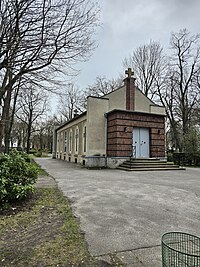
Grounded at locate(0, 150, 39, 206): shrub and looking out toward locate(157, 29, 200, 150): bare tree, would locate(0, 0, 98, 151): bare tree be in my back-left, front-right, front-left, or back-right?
front-left

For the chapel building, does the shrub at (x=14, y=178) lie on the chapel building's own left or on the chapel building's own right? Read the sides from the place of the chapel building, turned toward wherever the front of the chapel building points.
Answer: on the chapel building's own right

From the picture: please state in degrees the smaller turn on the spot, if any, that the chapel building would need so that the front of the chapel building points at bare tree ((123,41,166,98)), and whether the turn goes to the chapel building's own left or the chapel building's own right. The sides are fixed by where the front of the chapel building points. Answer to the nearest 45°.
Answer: approximately 135° to the chapel building's own left

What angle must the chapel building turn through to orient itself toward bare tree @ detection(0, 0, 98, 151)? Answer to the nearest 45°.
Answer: approximately 45° to its right

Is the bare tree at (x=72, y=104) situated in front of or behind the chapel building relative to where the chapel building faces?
behind

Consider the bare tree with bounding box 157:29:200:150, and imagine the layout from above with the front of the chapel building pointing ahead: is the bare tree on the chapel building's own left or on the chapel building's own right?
on the chapel building's own left

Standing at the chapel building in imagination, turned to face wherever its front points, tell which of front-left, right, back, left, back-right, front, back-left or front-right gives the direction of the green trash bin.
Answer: front-right

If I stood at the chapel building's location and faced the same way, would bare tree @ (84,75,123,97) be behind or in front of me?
behind

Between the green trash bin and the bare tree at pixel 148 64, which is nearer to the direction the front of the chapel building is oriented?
the green trash bin

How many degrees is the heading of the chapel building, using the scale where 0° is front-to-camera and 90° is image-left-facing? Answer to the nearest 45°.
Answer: approximately 315°

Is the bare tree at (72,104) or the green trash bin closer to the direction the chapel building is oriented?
the green trash bin
